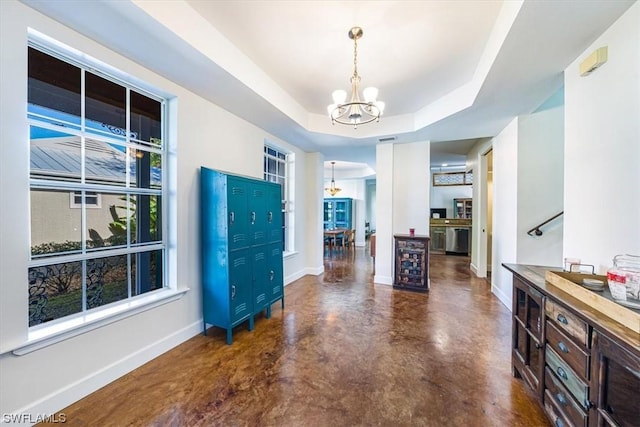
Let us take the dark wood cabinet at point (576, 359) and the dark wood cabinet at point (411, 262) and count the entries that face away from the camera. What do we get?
0

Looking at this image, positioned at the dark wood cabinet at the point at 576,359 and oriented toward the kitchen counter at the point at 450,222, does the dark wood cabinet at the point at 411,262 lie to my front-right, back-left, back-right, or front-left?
front-left

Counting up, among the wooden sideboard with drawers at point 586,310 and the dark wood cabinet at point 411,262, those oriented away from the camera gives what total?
0

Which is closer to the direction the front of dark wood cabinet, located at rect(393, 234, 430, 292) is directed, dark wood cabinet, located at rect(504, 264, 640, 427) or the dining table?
the dark wood cabinet

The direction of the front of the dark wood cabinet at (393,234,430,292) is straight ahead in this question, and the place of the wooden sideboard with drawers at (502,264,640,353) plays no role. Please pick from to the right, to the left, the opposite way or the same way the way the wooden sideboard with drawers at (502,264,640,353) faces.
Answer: to the right

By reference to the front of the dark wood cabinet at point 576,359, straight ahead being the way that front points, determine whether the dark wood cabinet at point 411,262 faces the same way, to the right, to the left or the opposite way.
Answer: to the left

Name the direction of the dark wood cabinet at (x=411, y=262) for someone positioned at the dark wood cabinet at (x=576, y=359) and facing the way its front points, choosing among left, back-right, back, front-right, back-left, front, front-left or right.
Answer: right

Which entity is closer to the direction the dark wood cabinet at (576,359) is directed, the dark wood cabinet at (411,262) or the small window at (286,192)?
the small window

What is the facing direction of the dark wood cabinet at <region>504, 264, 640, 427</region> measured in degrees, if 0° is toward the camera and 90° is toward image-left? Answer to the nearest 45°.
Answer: approximately 45°

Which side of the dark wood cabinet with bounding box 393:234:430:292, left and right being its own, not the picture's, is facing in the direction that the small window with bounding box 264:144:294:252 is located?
right

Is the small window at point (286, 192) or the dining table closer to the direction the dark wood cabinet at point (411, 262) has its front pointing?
the small window

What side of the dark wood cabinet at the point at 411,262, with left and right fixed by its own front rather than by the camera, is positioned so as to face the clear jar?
front

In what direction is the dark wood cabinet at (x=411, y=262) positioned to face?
toward the camera
